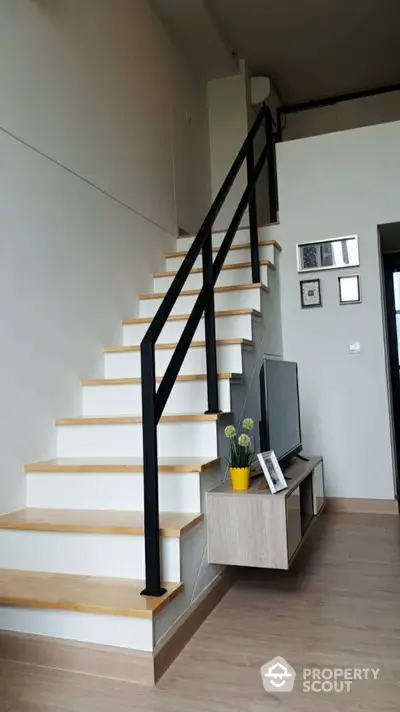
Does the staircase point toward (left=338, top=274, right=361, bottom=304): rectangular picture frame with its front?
no

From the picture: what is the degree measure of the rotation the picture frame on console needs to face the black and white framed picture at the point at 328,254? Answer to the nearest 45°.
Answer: approximately 135° to its left

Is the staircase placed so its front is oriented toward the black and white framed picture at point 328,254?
no

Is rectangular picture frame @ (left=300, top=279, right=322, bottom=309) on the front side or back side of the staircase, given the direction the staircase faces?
on the back side

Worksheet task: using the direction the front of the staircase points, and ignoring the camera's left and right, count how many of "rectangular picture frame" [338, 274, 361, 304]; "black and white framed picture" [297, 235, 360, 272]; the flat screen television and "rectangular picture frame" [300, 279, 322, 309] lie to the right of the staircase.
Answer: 0

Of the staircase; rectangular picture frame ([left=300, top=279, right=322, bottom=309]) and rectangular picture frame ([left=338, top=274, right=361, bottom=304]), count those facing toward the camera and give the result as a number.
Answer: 3

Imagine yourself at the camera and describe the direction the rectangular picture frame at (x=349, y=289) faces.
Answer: facing the viewer

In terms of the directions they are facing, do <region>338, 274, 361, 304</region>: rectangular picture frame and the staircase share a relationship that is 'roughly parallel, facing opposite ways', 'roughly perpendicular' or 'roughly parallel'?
roughly parallel

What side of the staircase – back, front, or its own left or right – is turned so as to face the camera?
front
